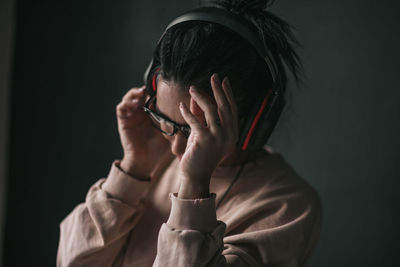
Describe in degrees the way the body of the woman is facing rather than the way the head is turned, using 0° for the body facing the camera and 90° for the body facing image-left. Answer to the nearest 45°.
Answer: approximately 45°

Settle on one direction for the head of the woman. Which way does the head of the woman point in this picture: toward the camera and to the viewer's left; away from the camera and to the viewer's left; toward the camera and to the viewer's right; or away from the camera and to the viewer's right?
toward the camera and to the viewer's left
